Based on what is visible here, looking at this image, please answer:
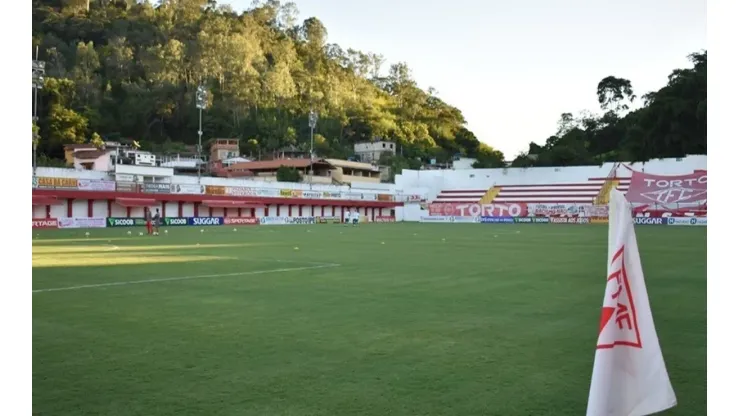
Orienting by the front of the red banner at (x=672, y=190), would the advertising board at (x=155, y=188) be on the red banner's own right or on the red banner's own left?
on the red banner's own right

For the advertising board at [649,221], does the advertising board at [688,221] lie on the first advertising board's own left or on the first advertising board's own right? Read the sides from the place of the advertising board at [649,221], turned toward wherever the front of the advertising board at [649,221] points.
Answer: on the first advertising board's own left

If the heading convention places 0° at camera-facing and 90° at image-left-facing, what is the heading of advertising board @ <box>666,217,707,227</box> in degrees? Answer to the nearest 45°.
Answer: approximately 0°

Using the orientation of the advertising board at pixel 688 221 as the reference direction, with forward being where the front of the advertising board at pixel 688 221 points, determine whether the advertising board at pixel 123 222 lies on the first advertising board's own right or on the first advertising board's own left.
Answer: on the first advertising board's own right

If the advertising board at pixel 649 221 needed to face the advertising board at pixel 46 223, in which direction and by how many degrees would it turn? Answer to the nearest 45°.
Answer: approximately 45° to its right

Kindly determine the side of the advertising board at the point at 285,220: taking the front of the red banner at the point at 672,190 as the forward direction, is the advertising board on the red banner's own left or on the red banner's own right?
on the red banner's own right

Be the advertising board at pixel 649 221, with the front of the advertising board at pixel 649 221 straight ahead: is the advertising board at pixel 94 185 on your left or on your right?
on your right
